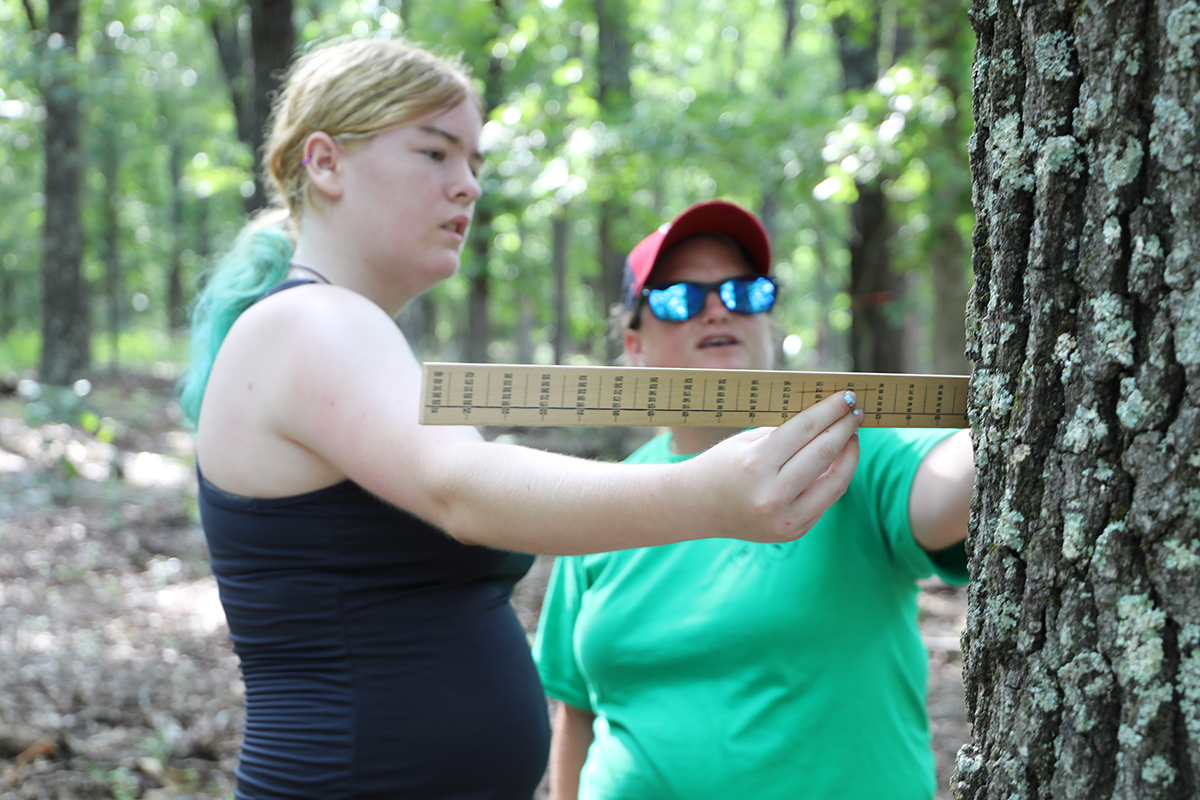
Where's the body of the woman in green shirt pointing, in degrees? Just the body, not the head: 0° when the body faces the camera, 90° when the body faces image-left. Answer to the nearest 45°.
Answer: approximately 0°

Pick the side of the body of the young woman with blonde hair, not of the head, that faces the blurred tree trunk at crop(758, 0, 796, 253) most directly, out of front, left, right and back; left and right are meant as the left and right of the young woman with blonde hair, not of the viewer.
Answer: left

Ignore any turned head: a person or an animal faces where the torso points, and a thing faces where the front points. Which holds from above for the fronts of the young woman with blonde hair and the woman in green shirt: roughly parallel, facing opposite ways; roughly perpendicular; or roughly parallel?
roughly perpendicular

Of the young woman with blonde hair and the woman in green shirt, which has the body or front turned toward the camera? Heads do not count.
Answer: the woman in green shirt

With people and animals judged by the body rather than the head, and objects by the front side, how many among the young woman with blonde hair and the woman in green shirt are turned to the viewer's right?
1

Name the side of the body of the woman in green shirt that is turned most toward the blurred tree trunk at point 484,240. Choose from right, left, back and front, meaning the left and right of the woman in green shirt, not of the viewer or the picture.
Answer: back

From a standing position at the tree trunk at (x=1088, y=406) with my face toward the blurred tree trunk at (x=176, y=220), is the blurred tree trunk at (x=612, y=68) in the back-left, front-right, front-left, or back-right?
front-right

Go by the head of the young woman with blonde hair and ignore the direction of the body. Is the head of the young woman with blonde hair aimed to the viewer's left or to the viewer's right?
to the viewer's right

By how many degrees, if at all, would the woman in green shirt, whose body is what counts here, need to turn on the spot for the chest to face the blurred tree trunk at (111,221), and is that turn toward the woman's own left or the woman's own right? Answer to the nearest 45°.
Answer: approximately 135° to the woman's own right

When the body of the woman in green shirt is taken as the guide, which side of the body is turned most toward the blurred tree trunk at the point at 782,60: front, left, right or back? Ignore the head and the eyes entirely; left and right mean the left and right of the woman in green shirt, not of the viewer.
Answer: back

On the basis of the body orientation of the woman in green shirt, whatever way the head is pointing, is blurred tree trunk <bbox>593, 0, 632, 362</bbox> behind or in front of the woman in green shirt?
behind

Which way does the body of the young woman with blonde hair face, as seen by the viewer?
to the viewer's right
